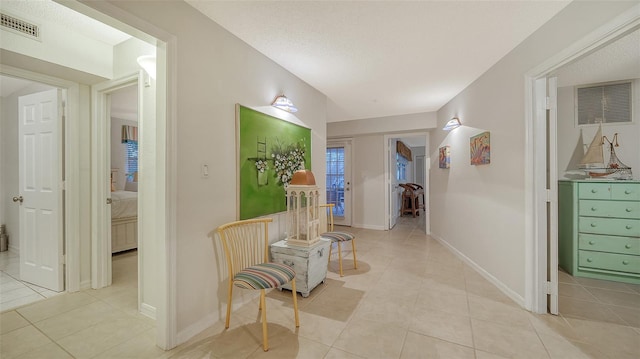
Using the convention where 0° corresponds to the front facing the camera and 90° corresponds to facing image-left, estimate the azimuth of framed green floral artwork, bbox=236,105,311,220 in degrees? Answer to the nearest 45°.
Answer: approximately 315°

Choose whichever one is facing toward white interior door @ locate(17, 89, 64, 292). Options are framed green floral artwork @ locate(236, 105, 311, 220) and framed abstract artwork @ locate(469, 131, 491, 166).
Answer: framed abstract artwork @ locate(469, 131, 491, 166)

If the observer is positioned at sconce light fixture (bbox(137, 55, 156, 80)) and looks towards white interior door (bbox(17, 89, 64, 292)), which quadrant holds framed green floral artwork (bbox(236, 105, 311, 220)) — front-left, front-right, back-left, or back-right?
back-right

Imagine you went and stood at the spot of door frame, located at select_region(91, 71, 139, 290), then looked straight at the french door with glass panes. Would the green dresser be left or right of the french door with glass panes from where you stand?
right

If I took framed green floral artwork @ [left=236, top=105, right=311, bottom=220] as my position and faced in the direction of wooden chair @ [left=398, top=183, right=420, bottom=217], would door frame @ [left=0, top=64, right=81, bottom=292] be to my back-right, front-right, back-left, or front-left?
back-left

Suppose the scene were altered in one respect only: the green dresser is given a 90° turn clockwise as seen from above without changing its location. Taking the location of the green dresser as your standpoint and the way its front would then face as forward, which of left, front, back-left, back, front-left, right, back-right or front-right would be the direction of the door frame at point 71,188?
front-left

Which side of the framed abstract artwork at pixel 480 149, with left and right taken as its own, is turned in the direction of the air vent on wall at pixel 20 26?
front

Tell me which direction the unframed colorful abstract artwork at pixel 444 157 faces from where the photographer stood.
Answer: facing the viewer and to the left of the viewer

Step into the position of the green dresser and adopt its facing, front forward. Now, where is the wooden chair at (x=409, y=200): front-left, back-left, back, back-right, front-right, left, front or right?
back-right

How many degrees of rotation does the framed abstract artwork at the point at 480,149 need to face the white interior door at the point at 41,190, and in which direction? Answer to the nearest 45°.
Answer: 0° — it already faces it

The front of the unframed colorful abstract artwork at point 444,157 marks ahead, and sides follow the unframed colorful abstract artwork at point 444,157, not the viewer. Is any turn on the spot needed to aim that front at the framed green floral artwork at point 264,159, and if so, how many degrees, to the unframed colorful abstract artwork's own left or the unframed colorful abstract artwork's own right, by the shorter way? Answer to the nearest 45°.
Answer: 0° — it already faces it

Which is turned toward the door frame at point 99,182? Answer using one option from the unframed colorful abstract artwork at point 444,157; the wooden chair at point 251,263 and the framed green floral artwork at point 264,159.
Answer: the unframed colorful abstract artwork at point 444,157

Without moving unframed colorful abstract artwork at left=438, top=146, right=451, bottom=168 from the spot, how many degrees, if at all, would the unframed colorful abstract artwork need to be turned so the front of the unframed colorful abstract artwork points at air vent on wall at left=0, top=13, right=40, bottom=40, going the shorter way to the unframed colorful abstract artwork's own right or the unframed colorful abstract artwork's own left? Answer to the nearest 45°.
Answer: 0° — it already faces it

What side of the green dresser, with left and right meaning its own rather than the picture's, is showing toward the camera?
front

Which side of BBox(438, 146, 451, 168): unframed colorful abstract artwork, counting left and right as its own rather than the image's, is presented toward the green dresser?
left

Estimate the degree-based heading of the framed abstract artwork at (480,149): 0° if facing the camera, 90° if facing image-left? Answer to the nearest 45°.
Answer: approximately 45°
